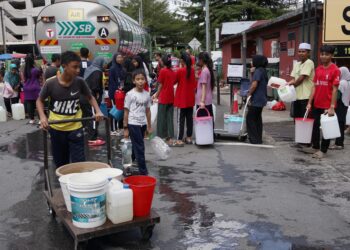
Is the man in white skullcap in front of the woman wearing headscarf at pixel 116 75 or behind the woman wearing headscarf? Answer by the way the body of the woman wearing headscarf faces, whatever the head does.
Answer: in front

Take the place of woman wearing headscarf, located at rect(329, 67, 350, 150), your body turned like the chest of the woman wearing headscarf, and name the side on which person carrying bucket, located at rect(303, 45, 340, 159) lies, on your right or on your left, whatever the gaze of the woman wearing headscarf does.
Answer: on your left

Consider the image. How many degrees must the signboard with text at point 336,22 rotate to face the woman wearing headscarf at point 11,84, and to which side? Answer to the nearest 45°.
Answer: approximately 90° to its right

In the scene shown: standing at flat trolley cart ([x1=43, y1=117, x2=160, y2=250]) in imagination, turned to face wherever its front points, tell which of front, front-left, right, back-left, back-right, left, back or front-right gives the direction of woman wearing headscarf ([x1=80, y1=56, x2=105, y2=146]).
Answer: back-left

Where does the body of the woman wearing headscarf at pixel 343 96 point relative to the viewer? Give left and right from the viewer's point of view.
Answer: facing to the left of the viewer

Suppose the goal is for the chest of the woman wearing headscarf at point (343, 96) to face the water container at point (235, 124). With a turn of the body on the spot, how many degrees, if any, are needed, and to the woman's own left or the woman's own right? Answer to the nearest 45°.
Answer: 0° — they already face it

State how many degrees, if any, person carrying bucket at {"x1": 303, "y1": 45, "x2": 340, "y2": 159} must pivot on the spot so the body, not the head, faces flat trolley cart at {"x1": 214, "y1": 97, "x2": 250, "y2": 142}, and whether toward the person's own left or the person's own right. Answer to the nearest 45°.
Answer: approximately 90° to the person's own right

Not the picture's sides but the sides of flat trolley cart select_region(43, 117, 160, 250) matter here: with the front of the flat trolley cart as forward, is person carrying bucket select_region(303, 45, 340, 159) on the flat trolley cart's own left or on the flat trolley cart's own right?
on the flat trolley cart's own left

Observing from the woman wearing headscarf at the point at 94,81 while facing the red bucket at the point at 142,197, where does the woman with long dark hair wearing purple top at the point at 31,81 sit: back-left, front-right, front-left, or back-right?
back-right

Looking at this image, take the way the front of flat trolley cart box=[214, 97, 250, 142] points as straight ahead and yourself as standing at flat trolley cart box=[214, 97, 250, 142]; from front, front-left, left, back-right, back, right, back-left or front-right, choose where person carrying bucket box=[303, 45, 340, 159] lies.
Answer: back-left
